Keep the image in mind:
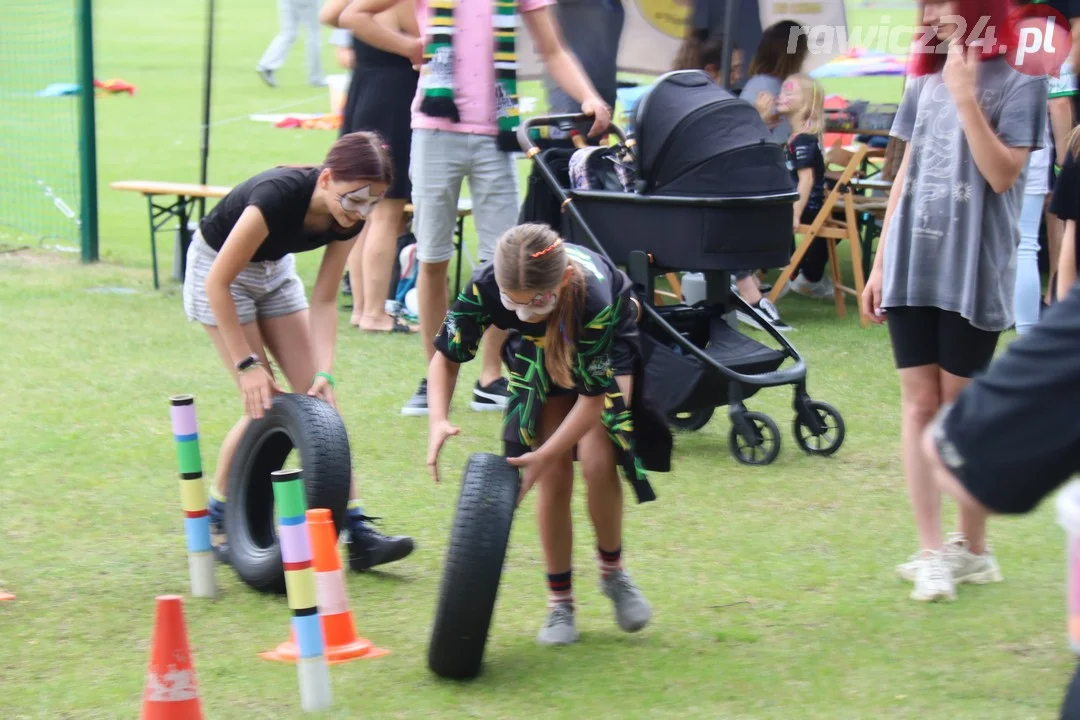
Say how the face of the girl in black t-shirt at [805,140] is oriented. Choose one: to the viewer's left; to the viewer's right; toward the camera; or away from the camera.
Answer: to the viewer's left

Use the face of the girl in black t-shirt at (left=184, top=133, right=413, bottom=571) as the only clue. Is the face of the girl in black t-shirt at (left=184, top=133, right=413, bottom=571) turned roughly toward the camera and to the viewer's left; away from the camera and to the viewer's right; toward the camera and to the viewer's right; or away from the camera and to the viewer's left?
toward the camera and to the viewer's right

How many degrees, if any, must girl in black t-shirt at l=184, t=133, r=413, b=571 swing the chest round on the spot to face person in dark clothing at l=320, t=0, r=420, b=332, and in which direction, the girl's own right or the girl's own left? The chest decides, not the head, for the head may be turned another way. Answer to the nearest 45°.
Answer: approximately 135° to the girl's own left

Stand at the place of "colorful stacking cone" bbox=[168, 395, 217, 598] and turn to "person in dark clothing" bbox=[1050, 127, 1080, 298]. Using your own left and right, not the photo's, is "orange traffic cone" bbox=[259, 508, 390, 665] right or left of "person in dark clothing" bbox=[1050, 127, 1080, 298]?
right

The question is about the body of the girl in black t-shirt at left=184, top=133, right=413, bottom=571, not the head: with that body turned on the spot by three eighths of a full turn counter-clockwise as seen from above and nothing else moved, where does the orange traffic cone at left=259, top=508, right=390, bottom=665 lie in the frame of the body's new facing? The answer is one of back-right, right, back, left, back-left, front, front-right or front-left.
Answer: back

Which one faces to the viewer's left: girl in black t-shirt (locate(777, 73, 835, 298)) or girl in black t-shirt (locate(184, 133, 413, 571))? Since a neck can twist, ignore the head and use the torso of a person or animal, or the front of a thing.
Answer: girl in black t-shirt (locate(777, 73, 835, 298))

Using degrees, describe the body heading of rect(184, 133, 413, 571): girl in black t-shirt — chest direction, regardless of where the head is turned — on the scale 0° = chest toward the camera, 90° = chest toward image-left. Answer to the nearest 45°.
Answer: approximately 315°
